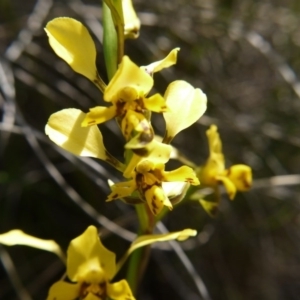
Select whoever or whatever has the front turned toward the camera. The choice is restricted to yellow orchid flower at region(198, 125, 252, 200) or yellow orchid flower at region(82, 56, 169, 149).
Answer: yellow orchid flower at region(82, 56, 169, 149)

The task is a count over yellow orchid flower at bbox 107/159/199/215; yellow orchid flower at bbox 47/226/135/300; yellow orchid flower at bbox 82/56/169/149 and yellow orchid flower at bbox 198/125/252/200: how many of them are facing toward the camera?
3

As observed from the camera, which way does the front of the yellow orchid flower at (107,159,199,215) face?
facing the viewer

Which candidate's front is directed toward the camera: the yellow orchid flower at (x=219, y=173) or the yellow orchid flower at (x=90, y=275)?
the yellow orchid flower at (x=90, y=275)

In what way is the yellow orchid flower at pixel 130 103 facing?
toward the camera

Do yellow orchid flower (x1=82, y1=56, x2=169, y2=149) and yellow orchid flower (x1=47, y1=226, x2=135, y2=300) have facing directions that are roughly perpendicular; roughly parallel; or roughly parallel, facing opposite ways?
roughly parallel

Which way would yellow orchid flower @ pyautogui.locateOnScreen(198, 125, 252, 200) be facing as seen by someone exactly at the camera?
facing to the right of the viewer

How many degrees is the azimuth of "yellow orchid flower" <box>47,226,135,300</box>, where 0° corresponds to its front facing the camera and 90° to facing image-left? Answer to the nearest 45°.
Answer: approximately 0°
